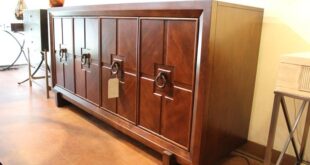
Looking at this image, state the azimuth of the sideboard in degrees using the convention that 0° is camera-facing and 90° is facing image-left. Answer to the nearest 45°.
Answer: approximately 45°
